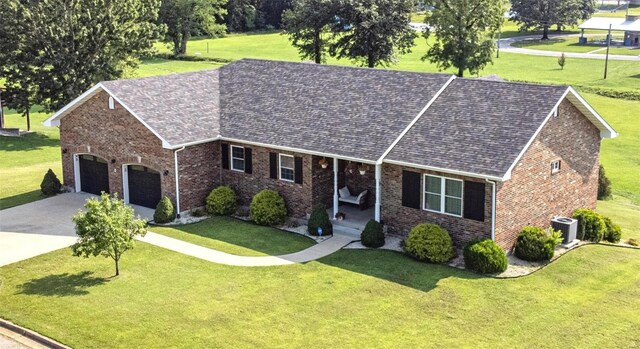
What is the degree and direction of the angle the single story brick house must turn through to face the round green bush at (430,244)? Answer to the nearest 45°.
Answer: approximately 90° to its left

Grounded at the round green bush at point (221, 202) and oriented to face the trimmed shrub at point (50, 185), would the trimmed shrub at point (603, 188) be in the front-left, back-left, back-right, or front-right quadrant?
back-right

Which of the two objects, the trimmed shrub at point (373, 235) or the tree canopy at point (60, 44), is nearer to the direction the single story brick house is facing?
the trimmed shrub

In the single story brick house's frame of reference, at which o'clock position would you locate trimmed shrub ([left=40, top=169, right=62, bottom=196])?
The trimmed shrub is roughly at 2 o'clock from the single story brick house.

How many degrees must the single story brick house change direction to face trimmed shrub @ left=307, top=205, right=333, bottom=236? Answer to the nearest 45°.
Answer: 0° — it already faces it

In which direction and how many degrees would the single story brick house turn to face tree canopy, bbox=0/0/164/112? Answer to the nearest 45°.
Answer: approximately 90° to its right

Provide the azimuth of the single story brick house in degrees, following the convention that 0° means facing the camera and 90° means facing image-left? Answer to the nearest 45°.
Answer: approximately 45°

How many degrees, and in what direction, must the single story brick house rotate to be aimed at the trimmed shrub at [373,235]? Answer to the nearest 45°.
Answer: approximately 45° to its left

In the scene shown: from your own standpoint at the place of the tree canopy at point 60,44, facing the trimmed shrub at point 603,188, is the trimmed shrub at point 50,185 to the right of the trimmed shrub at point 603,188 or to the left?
right
